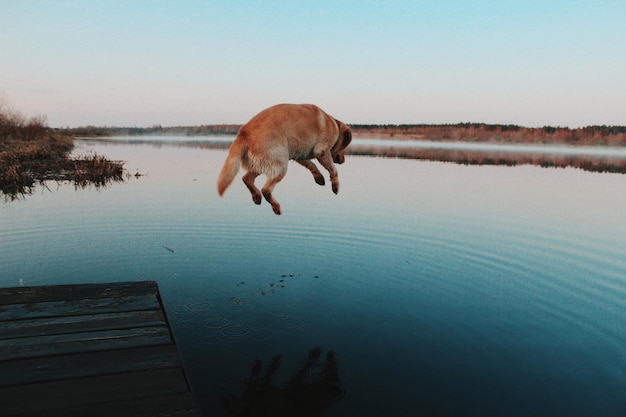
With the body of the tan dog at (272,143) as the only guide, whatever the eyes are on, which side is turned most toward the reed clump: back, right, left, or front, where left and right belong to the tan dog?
left

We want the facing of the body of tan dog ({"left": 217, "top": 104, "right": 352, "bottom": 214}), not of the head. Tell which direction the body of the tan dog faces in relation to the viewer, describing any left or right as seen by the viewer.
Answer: facing away from the viewer and to the right of the viewer
